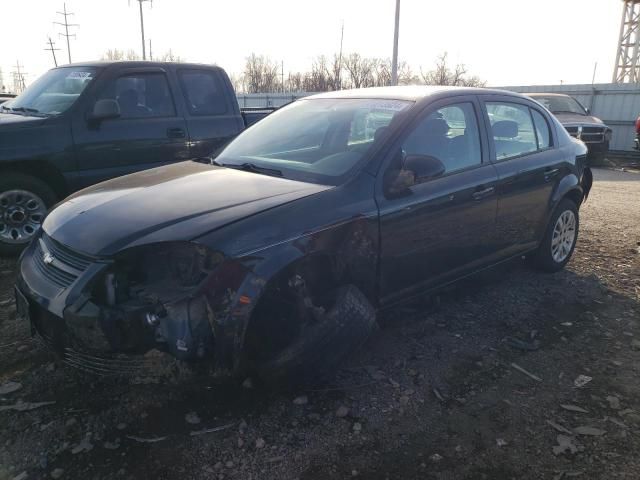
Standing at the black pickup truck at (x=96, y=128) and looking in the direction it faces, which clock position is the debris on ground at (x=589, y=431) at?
The debris on ground is roughly at 8 o'clock from the black pickup truck.

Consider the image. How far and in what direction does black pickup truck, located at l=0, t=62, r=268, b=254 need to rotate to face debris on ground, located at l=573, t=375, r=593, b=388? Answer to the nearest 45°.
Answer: approximately 135° to its left

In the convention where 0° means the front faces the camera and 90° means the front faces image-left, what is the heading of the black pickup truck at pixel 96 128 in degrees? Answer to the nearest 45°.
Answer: approximately 90°

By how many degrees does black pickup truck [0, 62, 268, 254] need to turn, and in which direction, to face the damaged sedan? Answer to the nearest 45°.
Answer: approximately 90° to its left

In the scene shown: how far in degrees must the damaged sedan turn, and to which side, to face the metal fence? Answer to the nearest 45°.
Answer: approximately 180°

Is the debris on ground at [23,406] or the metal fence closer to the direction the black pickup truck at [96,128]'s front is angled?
the debris on ground

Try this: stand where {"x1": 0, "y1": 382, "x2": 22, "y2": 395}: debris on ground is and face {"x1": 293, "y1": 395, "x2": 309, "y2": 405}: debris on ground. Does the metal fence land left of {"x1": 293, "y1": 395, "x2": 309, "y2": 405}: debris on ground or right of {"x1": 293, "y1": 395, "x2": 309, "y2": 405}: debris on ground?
left

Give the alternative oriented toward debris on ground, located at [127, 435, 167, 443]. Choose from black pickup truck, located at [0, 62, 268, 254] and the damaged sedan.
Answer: the damaged sedan

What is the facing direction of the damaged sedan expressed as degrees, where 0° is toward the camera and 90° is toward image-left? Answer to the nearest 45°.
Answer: approximately 45°

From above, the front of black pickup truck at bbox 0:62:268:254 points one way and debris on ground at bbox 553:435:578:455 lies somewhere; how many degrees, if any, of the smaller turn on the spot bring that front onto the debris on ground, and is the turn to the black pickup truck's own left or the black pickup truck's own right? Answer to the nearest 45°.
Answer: approximately 135° to the black pickup truck's own left
